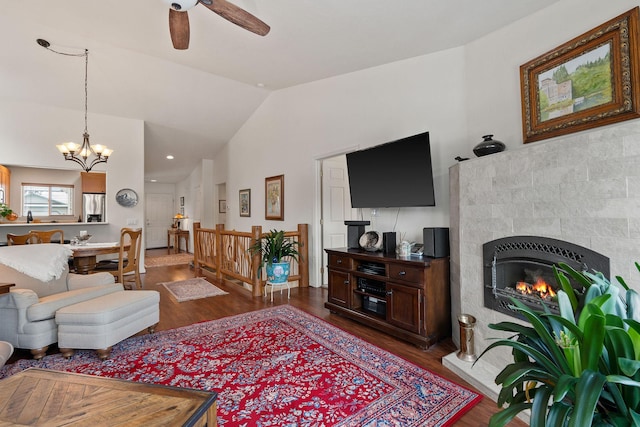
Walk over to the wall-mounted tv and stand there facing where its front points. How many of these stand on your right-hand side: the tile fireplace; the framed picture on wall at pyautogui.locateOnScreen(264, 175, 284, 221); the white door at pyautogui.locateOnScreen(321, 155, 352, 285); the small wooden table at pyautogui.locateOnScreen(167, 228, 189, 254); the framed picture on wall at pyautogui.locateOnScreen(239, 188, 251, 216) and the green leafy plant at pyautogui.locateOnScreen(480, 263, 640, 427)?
4

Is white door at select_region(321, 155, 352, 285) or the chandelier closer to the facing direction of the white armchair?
the white door

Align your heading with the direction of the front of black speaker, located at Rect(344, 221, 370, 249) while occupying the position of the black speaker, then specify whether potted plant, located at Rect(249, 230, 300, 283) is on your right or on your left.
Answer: on your right

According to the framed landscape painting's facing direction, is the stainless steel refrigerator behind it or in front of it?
in front

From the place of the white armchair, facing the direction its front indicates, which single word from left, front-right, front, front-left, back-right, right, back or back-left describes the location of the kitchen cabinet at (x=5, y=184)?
back-left

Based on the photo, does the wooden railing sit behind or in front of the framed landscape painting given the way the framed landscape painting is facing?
in front

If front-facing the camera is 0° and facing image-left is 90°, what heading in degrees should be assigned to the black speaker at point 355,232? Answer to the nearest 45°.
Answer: approximately 45°

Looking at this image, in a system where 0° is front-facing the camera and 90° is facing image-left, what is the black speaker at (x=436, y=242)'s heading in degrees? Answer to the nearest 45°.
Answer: approximately 45°

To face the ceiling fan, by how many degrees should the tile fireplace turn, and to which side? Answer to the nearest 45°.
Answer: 0° — it already faces it
